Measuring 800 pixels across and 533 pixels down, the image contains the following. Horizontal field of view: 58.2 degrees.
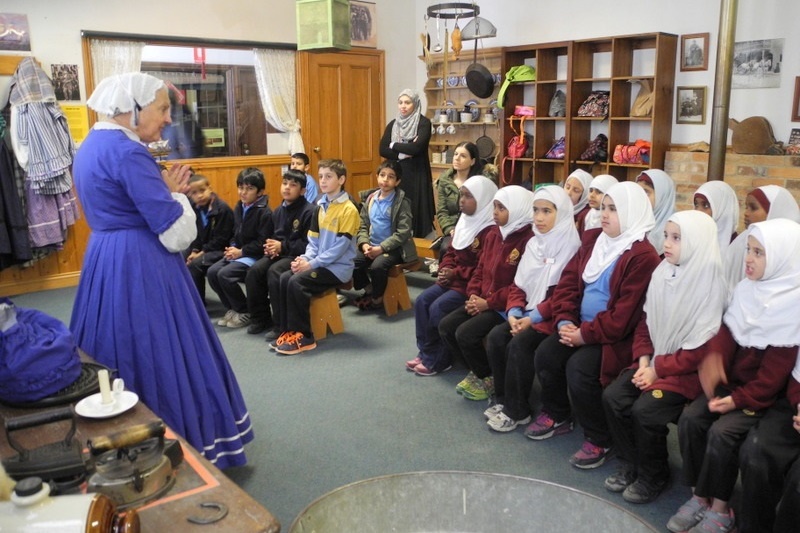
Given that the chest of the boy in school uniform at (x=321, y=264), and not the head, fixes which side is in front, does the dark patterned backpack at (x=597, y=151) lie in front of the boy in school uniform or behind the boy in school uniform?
behind

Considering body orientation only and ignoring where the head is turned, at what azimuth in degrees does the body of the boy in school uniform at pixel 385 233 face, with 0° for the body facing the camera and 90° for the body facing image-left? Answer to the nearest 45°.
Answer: approximately 45°

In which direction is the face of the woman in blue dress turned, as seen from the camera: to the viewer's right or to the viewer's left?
to the viewer's right

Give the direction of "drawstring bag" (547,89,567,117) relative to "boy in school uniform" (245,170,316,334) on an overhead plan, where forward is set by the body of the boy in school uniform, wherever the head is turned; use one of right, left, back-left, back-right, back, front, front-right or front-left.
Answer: back

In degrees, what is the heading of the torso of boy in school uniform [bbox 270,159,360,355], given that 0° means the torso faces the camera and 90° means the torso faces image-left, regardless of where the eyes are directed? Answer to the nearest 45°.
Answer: approximately 45°

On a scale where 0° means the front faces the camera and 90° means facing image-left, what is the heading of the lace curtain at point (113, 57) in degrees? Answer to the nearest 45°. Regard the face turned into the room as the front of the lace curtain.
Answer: approximately 315°

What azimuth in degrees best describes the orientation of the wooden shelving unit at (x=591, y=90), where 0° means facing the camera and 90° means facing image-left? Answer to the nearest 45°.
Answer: approximately 45°

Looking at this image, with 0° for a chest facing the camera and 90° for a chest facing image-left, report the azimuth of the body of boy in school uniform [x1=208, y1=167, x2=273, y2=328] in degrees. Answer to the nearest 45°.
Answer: approximately 45°
